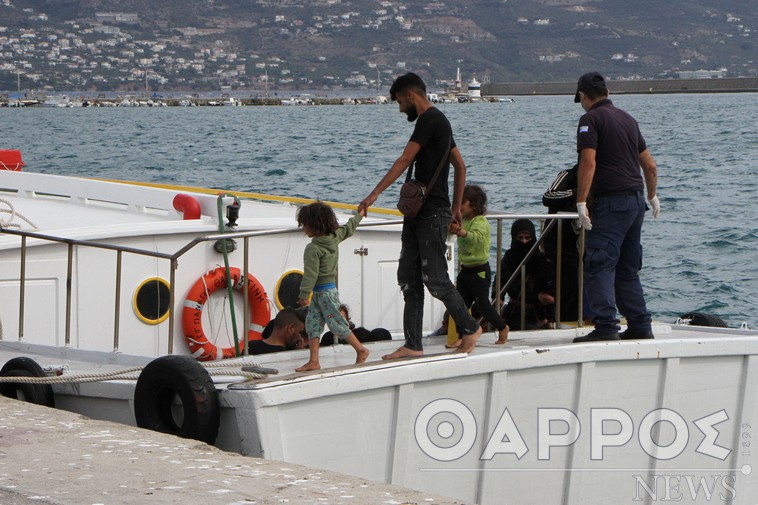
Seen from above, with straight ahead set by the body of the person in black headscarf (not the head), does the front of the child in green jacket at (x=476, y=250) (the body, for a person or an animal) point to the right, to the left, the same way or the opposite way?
to the right

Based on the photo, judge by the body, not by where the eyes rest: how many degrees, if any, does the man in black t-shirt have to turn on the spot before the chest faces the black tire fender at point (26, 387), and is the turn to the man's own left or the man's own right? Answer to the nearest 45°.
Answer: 0° — they already face it

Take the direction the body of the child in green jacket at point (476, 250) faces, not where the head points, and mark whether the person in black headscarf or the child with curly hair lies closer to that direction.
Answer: the child with curly hair

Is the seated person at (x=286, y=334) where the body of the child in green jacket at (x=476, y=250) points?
yes

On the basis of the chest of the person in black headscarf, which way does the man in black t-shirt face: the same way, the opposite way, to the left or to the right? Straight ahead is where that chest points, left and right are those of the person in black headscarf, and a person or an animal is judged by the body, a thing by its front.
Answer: to the right

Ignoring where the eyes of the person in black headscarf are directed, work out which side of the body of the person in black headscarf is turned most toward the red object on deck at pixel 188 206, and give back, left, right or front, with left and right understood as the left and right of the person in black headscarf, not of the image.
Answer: right

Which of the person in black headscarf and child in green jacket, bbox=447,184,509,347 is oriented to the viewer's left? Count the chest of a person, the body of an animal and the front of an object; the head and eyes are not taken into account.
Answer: the child in green jacket

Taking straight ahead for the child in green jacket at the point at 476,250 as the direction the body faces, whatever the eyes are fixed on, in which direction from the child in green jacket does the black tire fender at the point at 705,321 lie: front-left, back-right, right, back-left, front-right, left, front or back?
back-right

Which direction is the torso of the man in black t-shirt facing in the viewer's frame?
to the viewer's left

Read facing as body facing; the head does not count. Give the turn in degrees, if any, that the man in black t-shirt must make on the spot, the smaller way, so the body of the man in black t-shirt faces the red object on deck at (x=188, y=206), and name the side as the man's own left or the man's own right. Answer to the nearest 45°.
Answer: approximately 45° to the man's own right

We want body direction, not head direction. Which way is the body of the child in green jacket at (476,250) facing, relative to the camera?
to the viewer's left

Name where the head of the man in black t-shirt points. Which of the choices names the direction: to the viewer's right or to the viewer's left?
to the viewer's left

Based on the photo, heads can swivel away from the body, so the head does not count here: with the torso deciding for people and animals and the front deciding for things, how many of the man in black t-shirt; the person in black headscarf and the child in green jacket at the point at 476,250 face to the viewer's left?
2

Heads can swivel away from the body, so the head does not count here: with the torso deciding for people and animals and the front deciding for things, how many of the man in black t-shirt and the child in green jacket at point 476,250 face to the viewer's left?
2
